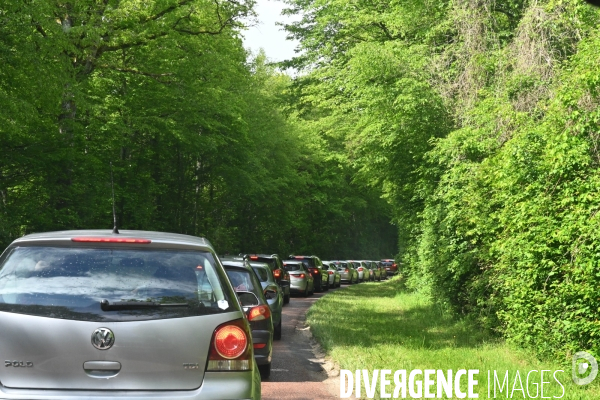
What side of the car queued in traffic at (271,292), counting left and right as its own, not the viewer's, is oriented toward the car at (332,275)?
front

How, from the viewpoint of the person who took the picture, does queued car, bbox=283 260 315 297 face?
facing away from the viewer and to the right of the viewer

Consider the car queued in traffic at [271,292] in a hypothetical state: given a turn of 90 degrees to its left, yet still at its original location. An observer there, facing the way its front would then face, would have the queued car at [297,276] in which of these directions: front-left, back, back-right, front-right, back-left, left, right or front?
right

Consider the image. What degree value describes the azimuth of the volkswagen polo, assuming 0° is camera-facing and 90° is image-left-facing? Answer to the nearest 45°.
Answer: approximately 180°

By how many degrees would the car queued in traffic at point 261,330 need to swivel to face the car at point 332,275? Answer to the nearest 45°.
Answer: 0° — it already faces it

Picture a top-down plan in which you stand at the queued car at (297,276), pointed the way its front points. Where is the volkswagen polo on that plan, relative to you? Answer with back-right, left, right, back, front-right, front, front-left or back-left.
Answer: back-right

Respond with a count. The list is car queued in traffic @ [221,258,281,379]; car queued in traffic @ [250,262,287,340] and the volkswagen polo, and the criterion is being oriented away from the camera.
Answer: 3

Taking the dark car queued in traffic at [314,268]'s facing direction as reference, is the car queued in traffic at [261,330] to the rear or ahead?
to the rear

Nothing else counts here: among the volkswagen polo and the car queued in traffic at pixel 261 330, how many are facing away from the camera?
2

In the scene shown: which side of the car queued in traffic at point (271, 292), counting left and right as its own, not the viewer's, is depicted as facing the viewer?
back

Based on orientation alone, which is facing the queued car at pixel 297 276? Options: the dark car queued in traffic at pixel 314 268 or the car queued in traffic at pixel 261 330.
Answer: the car queued in traffic at pixel 261 330

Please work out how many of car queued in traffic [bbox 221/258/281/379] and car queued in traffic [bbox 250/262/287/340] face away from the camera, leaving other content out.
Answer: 2

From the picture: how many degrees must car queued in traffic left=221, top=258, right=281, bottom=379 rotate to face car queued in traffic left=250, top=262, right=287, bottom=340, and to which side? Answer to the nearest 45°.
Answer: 0° — it already faces it

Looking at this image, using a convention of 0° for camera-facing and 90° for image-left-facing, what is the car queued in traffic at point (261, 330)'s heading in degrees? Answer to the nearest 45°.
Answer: approximately 180°

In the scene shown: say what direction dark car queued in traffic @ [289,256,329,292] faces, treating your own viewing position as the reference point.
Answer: facing away from the viewer and to the right of the viewer

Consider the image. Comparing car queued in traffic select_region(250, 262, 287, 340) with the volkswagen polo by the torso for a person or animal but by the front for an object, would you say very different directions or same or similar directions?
same or similar directions

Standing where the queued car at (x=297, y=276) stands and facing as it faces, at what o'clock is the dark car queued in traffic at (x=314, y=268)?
the dark car queued in traffic at (x=314, y=268) is roughly at 11 o'clock from the queued car at (x=297, y=276).

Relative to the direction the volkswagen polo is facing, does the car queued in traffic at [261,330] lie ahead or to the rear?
ahead

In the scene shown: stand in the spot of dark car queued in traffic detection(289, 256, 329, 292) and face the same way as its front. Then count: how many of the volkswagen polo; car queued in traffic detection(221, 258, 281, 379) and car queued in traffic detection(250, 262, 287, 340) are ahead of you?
0
